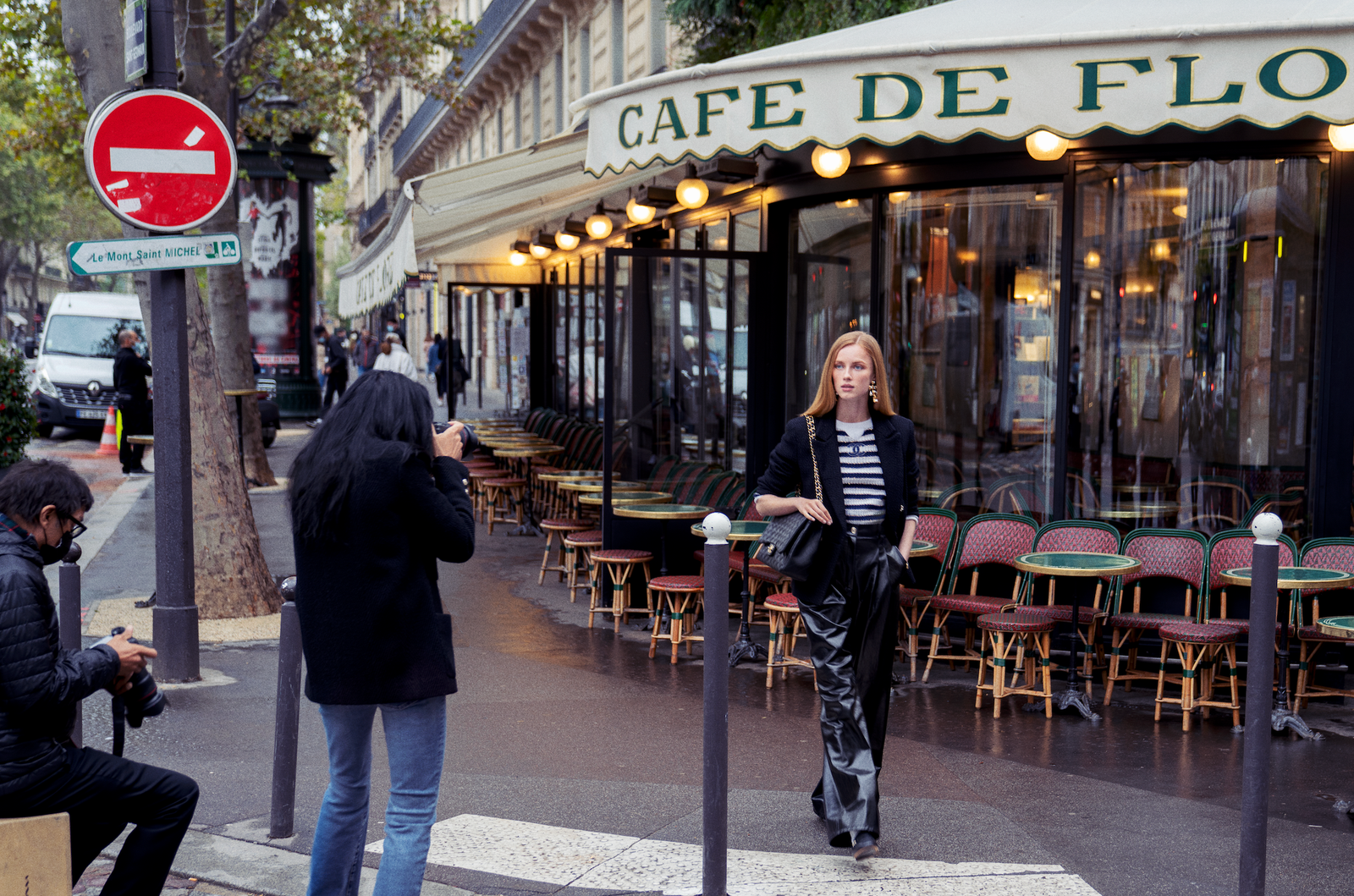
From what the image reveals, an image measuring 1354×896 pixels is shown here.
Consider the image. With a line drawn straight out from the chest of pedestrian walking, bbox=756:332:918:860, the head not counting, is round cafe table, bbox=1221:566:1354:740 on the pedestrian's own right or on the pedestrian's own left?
on the pedestrian's own left

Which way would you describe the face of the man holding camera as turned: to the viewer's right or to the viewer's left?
to the viewer's right

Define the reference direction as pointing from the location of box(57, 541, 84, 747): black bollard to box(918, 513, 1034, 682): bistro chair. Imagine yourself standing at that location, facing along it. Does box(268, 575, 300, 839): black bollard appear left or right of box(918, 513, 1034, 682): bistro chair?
right

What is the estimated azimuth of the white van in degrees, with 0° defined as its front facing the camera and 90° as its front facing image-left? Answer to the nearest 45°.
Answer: approximately 0°

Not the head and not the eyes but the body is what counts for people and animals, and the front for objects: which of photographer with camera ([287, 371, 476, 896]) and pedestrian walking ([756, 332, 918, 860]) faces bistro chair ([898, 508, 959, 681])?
the photographer with camera

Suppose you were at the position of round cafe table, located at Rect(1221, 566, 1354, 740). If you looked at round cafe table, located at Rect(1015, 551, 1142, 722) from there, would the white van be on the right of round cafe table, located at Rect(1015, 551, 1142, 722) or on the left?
right

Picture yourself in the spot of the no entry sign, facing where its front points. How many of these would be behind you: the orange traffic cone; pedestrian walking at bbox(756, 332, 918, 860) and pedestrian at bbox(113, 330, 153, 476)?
2

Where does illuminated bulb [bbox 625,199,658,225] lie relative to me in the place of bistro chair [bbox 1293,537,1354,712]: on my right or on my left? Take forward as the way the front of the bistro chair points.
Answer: on my right

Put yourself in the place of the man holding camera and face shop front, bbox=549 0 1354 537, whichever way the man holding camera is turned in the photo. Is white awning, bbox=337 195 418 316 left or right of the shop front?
left

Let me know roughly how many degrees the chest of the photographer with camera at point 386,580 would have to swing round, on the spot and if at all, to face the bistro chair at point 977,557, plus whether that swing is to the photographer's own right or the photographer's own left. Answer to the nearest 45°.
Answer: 0° — they already face it

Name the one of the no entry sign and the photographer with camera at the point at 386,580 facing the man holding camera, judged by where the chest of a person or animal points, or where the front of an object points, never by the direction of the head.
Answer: the no entry sign

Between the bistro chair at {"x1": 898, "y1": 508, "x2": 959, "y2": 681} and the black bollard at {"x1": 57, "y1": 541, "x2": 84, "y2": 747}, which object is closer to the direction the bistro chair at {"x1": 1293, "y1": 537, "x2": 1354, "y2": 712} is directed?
the black bollard

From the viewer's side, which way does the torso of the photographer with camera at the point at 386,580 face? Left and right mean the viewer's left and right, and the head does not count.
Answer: facing away from the viewer and to the right of the viewer
